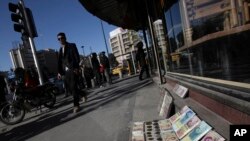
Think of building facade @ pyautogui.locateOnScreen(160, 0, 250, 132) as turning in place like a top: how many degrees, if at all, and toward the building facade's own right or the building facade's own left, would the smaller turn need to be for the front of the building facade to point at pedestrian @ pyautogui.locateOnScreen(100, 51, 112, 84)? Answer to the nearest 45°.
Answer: approximately 90° to the building facade's own right

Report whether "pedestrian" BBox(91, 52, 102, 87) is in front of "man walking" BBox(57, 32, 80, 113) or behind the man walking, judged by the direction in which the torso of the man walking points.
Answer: behind

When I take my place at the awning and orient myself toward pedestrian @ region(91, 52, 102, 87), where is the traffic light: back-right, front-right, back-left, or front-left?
front-left

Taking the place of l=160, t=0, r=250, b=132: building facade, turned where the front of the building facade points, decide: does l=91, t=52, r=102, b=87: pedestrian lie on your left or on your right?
on your right

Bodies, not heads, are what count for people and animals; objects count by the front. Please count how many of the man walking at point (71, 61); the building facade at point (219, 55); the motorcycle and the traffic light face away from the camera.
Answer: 0

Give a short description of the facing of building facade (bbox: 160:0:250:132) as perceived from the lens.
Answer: facing the viewer and to the left of the viewer

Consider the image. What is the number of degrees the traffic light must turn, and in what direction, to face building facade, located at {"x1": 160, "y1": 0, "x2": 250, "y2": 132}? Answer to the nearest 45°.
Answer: approximately 90° to its left

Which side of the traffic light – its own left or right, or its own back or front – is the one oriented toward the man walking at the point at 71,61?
left
